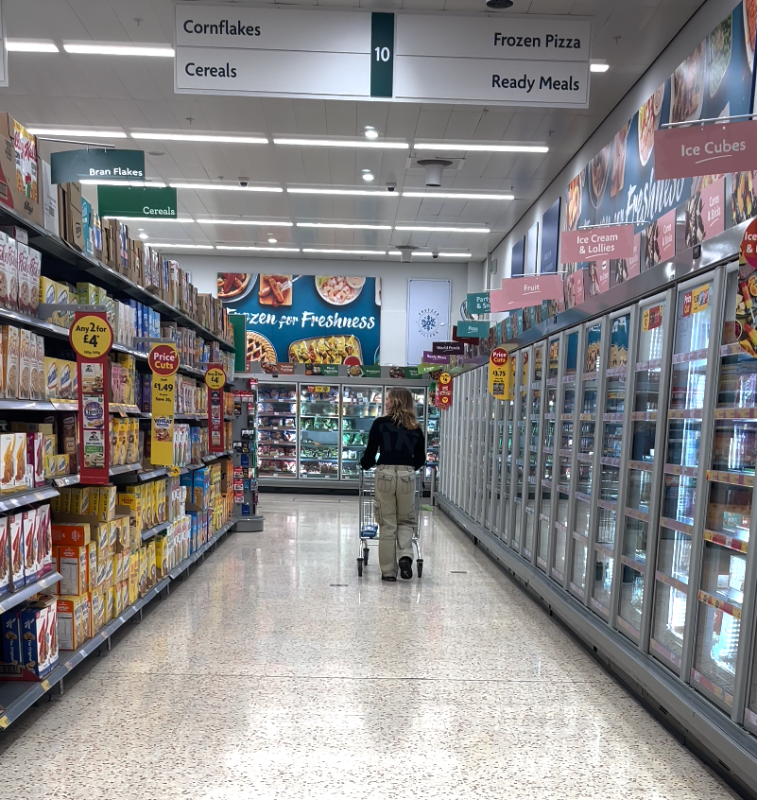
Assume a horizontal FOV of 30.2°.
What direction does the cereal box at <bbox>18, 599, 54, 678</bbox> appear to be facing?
to the viewer's right

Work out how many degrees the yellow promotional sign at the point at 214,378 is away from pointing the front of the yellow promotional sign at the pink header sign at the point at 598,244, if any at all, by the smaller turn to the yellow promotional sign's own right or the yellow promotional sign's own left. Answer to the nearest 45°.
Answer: approximately 45° to the yellow promotional sign's own left

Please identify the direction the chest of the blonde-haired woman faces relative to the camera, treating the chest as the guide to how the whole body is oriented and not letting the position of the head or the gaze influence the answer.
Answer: away from the camera

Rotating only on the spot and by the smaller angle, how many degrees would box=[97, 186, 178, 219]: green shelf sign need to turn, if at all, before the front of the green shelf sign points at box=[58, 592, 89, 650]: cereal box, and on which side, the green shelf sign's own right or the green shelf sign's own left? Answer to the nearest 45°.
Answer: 0° — it already faces it

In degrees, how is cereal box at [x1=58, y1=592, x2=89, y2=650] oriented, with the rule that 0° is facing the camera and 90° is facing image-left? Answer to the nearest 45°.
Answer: approximately 270°

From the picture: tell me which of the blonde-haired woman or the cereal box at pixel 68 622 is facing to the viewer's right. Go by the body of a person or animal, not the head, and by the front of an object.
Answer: the cereal box

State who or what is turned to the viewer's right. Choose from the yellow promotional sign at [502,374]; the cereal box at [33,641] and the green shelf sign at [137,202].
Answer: the cereal box

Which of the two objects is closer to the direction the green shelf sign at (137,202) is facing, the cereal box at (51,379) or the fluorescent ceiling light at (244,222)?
the cereal box

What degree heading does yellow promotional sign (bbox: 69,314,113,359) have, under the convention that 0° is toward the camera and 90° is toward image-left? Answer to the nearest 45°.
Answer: approximately 0°
